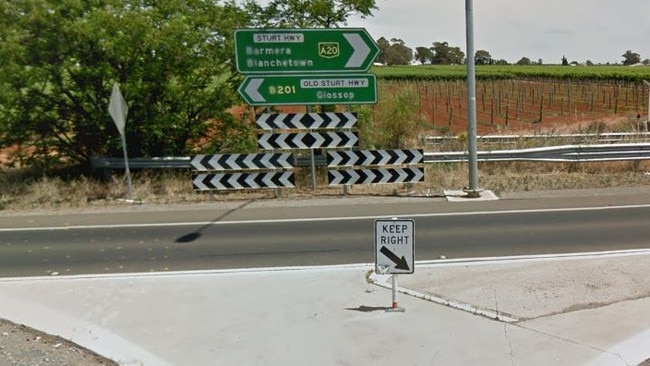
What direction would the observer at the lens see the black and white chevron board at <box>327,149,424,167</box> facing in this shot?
facing the viewer

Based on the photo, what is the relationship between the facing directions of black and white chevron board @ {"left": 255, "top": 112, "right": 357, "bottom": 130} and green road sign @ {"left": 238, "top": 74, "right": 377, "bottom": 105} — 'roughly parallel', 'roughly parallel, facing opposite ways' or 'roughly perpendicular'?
roughly parallel

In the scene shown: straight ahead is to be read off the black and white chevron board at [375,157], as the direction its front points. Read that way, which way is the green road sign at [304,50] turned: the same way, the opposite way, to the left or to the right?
the same way

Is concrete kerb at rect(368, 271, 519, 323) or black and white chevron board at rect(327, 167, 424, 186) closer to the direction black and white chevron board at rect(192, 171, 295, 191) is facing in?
the concrete kerb

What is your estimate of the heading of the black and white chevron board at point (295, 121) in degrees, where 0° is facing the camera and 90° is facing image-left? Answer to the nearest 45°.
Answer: approximately 0°

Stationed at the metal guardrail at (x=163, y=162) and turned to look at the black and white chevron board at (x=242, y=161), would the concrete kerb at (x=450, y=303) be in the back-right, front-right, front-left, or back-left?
front-right

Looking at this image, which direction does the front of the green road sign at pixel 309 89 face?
toward the camera

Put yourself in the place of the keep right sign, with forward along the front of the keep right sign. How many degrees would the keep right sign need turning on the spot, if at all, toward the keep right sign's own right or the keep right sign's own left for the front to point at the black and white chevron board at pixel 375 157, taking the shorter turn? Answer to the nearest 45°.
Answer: approximately 180°

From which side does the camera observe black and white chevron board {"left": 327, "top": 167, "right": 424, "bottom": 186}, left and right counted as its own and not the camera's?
front

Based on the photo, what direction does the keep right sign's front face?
toward the camera

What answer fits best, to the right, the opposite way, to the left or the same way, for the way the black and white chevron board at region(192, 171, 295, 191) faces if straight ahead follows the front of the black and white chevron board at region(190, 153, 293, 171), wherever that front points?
the same way

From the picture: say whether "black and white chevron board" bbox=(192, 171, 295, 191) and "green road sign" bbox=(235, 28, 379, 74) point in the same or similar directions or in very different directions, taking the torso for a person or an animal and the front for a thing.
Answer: same or similar directions

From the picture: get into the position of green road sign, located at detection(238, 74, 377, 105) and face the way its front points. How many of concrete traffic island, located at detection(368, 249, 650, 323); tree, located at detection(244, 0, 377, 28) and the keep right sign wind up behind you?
1

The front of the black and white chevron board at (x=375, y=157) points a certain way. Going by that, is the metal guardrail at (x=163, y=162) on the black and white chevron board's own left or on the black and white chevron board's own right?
on the black and white chevron board's own right

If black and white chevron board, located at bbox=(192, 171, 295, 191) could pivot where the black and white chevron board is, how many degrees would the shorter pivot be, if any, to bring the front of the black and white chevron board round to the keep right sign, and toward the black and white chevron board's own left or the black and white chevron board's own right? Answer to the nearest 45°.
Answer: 0° — it already faces it

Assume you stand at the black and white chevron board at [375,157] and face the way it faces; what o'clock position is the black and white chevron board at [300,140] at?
the black and white chevron board at [300,140] is roughly at 3 o'clock from the black and white chevron board at [375,157].

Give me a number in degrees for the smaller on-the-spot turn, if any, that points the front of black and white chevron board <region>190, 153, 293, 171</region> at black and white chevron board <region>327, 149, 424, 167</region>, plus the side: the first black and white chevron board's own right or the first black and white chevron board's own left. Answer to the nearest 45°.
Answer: approximately 90° to the first black and white chevron board's own left
